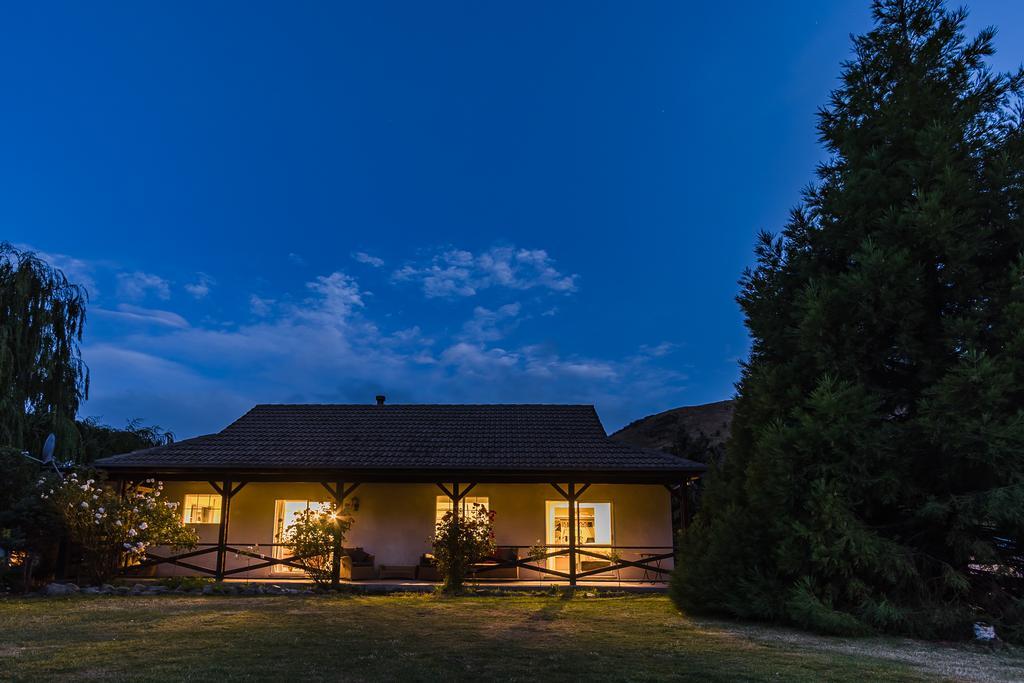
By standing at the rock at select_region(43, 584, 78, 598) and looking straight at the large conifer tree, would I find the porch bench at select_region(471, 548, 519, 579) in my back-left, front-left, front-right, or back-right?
front-left

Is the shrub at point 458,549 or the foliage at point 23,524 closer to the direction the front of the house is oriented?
the shrub

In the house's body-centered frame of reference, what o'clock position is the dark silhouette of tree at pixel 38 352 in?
The dark silhouette of tree is roughly at 3 o'clock from the house.

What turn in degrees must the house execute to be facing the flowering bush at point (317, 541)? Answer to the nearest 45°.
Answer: approximately 45° to its right

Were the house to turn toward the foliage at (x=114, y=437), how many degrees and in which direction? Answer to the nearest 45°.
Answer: approximately 135° to its right

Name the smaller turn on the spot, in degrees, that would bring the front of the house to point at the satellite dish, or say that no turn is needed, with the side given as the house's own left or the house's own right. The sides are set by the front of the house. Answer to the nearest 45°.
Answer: approximately 90° to the house's own right

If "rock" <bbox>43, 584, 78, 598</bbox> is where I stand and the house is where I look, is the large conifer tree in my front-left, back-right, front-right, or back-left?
front-right

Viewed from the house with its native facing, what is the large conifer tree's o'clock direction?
The large conifer tree is roughly at 11 o'clock from the house.

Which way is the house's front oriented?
toward the camera
